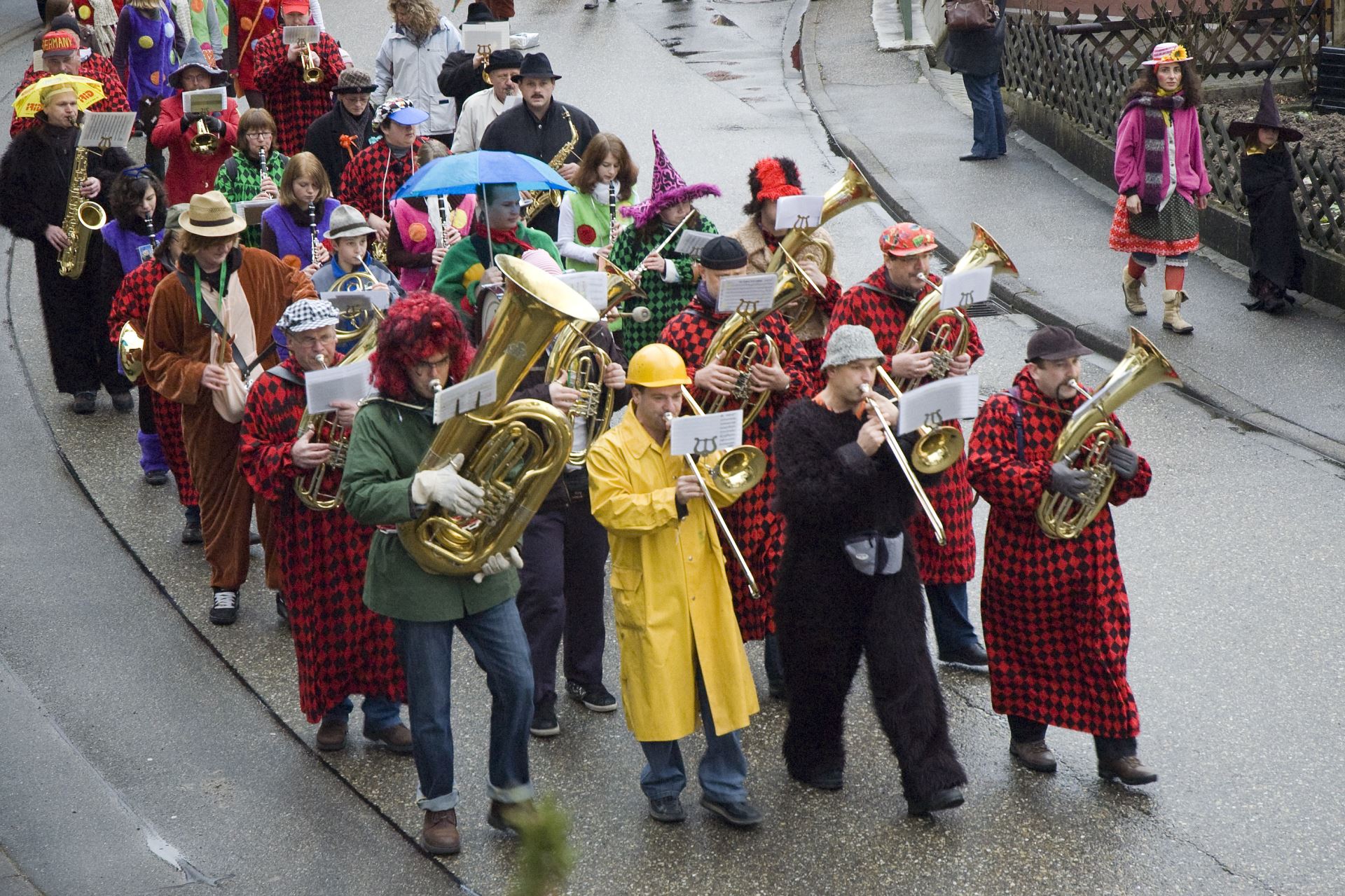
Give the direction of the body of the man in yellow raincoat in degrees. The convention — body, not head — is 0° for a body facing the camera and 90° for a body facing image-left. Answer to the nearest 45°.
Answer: approximately 315°

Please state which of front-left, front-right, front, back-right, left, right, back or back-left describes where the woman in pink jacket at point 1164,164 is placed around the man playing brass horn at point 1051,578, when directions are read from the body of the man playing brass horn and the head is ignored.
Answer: back-left

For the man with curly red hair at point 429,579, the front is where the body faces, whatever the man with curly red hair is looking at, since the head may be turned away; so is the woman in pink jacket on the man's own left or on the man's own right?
on the man's own left

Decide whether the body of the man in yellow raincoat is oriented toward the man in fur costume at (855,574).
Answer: no

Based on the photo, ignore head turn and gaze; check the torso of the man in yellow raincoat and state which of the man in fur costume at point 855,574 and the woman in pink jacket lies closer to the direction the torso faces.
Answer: the man in fur costume

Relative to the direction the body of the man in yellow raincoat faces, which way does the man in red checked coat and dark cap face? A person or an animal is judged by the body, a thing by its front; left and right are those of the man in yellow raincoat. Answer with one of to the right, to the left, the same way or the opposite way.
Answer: the same way

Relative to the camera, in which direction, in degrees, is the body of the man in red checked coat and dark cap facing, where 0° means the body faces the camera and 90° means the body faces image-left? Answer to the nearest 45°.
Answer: approximately 315°

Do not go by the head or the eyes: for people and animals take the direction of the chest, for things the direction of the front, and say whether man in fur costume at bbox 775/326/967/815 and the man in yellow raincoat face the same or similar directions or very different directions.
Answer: same or similar directions

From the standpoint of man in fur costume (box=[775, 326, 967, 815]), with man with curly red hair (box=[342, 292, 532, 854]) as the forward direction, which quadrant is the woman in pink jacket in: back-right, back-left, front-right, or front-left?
back-right

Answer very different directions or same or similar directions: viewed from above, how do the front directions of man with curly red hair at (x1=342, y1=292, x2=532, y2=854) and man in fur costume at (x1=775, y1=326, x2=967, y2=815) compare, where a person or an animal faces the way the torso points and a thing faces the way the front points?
same or similar directions

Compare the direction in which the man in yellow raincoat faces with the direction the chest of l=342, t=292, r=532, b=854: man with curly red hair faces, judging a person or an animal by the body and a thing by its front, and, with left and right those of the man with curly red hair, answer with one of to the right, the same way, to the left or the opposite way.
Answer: the same way

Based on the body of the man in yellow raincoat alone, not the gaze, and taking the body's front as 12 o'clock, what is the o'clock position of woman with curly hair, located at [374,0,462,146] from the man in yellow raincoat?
The woman with curly hair is roughly at 7 o'clock from the man in yellow raincoat.

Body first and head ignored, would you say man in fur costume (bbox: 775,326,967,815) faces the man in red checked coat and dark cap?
no

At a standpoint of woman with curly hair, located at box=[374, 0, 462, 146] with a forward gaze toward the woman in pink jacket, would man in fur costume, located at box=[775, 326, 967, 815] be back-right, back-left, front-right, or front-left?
front-right

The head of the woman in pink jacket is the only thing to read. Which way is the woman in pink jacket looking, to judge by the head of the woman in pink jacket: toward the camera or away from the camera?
toward the camera

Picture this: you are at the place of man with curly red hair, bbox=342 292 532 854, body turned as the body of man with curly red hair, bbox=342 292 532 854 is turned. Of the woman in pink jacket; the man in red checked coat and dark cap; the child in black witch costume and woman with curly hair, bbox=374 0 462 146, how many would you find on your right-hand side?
0

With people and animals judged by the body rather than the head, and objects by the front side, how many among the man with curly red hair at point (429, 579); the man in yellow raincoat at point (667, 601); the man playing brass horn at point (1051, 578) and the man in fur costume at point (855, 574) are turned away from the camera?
0

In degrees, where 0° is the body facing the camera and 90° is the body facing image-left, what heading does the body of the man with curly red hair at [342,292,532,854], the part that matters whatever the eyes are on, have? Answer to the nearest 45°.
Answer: approximately 315°

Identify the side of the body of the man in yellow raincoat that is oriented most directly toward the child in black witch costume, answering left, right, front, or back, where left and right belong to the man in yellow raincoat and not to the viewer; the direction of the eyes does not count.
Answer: left

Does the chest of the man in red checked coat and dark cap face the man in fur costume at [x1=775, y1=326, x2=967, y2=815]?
no
